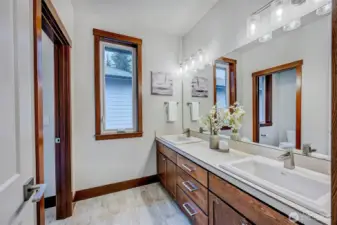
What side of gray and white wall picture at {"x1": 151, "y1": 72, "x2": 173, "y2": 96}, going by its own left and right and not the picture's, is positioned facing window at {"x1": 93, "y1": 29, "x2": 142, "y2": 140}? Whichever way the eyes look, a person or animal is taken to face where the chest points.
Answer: right

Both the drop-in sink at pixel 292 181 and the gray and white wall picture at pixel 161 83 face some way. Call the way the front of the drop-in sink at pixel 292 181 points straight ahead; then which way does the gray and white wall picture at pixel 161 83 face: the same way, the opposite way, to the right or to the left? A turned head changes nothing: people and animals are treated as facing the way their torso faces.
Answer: to the left

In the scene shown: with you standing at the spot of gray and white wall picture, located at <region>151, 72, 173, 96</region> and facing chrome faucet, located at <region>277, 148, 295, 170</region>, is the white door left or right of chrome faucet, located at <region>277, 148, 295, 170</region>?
right

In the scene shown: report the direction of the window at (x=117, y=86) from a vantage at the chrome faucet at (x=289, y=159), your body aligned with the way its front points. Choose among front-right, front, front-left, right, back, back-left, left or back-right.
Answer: front-right

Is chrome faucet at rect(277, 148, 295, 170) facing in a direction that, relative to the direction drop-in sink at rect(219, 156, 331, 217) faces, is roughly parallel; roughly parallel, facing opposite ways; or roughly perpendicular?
roughly parallel

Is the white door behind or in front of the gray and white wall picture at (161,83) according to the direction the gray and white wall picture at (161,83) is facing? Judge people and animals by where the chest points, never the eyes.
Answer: in front

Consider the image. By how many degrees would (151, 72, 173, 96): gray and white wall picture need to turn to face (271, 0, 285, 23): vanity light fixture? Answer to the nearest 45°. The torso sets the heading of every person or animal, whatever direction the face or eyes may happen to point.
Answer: approximately 45° to its left

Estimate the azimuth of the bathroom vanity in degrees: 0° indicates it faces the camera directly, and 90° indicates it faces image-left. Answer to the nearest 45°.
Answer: approximately 45°

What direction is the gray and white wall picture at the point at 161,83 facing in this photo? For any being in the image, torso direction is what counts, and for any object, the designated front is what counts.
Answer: toward the camera

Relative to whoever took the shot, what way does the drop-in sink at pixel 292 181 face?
facing the viewer and to the left of the viewer

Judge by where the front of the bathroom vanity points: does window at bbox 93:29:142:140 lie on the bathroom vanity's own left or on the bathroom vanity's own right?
on the bathroom vanity's own right
